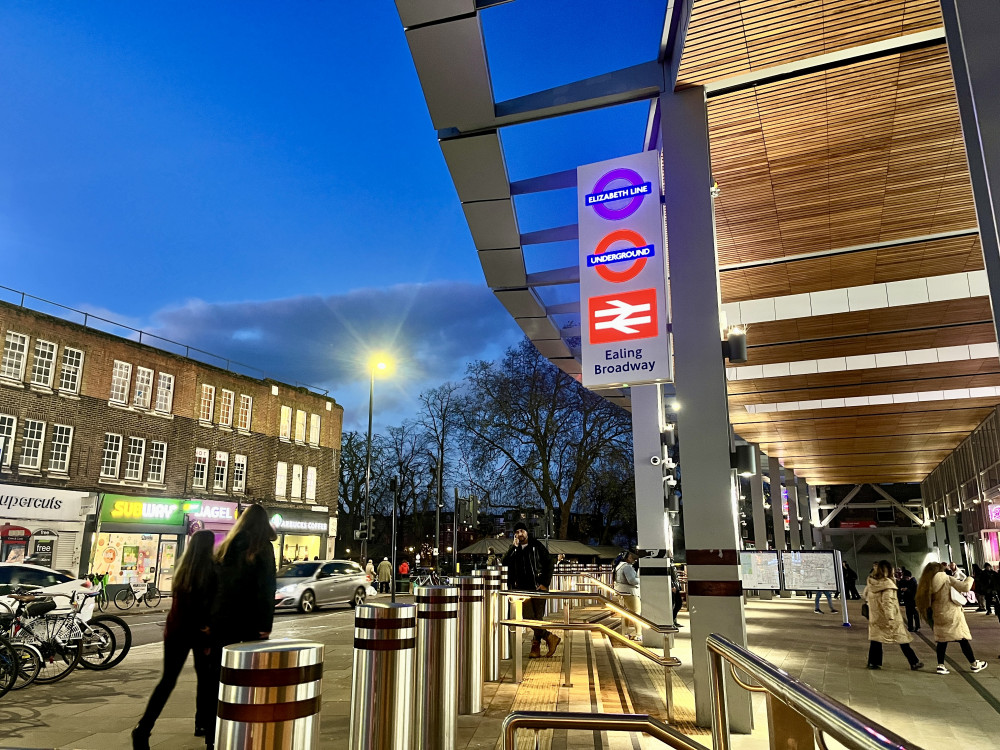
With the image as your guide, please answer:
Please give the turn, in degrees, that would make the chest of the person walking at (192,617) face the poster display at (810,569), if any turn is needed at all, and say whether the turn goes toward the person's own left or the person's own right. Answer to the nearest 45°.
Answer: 0° — they already face it

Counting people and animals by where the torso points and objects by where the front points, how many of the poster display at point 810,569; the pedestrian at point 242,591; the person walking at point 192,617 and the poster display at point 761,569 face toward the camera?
2

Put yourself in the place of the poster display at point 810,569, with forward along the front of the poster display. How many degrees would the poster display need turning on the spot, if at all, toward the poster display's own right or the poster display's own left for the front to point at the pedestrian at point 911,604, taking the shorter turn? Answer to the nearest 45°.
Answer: approximately 45° to the poster display's own left

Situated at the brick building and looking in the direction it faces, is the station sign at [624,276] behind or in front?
in front

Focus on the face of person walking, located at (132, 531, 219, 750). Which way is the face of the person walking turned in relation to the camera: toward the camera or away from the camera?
away from the camera

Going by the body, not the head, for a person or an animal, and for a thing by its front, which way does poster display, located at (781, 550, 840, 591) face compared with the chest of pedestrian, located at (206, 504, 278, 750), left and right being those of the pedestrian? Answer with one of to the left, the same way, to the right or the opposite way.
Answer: the opposite way

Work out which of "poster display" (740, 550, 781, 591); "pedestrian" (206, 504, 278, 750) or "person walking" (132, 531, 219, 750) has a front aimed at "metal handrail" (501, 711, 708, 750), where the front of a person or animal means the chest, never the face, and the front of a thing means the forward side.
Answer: the poster display

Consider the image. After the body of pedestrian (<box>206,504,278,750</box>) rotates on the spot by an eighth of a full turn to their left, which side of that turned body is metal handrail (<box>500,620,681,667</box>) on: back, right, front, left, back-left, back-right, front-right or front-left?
right

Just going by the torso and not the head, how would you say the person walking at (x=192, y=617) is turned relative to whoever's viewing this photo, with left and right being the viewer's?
facing away from the viewer and to the right of the viewer

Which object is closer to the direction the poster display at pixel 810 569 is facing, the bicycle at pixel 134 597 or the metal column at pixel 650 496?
the metal column

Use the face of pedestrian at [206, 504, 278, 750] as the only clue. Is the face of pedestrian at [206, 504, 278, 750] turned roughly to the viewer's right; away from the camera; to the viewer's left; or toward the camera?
away from the camera

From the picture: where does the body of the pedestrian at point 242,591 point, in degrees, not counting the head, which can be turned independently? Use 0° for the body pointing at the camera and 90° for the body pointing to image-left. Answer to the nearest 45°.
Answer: approximately 225°

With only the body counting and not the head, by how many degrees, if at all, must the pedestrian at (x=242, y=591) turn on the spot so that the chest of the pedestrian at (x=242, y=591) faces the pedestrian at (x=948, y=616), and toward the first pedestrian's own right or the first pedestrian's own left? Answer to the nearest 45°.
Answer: approximately 45° to the first pedestrian's own right

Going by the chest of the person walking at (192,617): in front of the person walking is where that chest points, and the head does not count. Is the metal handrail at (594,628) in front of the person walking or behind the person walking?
in front

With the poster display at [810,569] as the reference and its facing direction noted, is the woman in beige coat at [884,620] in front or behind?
in front

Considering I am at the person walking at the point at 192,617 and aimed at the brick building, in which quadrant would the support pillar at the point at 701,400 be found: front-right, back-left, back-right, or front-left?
back-right

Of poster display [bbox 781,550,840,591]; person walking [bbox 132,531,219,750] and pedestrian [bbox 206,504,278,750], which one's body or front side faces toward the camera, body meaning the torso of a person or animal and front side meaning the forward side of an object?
the poster display

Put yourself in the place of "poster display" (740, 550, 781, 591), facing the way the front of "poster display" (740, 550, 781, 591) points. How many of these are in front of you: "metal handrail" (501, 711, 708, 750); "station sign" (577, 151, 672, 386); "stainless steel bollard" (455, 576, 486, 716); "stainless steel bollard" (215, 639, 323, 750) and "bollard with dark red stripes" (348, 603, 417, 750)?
5
